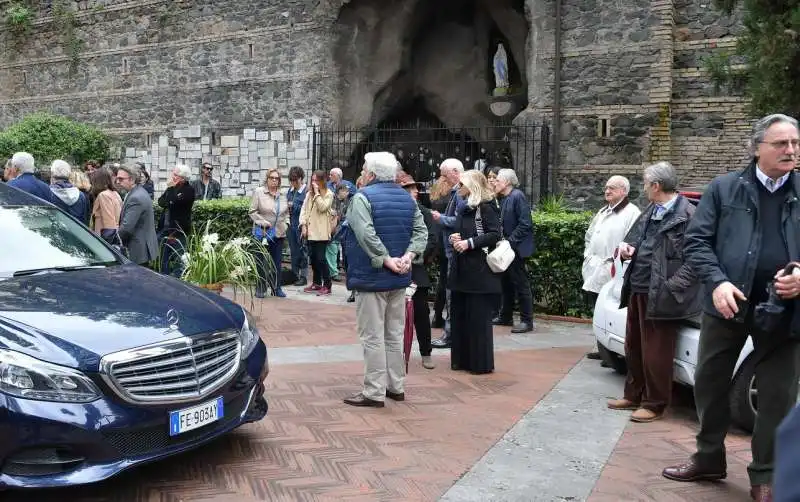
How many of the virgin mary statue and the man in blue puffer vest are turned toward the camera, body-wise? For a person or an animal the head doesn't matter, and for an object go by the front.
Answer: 1

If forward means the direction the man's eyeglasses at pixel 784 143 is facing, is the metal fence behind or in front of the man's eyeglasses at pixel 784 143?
behind

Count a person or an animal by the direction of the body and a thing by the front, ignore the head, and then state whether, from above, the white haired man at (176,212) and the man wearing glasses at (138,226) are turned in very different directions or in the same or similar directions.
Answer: same or similar directions

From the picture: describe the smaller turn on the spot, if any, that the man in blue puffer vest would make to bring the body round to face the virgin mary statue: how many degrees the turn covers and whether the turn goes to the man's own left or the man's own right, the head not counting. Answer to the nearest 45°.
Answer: approximately 45° to the man's own right

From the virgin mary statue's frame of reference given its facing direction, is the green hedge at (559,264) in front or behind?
in front

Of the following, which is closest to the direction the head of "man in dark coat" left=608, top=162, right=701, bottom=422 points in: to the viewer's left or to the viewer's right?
to the viewer's left

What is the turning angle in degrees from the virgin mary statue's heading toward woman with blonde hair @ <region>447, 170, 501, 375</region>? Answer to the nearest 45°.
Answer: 0° — it already faces them

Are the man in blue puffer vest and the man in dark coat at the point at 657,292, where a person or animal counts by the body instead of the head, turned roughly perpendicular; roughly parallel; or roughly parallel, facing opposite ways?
roughly perpendicular

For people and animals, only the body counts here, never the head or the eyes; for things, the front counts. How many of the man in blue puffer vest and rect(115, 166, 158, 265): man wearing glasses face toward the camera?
0

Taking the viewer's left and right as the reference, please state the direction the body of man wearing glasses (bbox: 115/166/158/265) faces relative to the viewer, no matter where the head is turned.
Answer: facing to the left of the viewer

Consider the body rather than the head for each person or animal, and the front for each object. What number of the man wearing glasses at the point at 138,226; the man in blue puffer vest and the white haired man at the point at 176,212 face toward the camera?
0

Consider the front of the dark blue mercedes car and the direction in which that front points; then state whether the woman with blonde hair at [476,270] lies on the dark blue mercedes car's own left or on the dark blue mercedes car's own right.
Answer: on the dark blue mercedes car's own left
